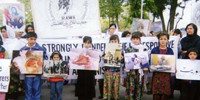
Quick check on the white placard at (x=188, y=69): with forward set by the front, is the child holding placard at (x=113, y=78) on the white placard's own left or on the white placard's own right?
on the white placard's own right

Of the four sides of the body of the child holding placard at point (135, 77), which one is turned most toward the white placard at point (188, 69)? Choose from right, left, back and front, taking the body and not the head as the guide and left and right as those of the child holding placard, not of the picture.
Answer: left

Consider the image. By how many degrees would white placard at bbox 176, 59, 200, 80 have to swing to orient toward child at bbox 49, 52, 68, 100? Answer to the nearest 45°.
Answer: approximately 90° to its right

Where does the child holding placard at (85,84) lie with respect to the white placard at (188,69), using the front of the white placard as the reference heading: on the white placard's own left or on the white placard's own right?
on the white placard's own right

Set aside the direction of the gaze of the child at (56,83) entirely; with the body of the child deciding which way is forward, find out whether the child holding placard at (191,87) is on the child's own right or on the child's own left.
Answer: on the child's own left

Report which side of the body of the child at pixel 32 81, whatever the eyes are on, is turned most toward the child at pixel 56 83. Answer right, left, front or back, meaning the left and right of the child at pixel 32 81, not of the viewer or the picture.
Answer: left

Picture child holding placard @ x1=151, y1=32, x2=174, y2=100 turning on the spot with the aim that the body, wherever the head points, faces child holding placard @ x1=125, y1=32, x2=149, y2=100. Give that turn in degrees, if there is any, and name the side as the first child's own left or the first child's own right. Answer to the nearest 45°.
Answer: approximately 90° to the first child's own right
